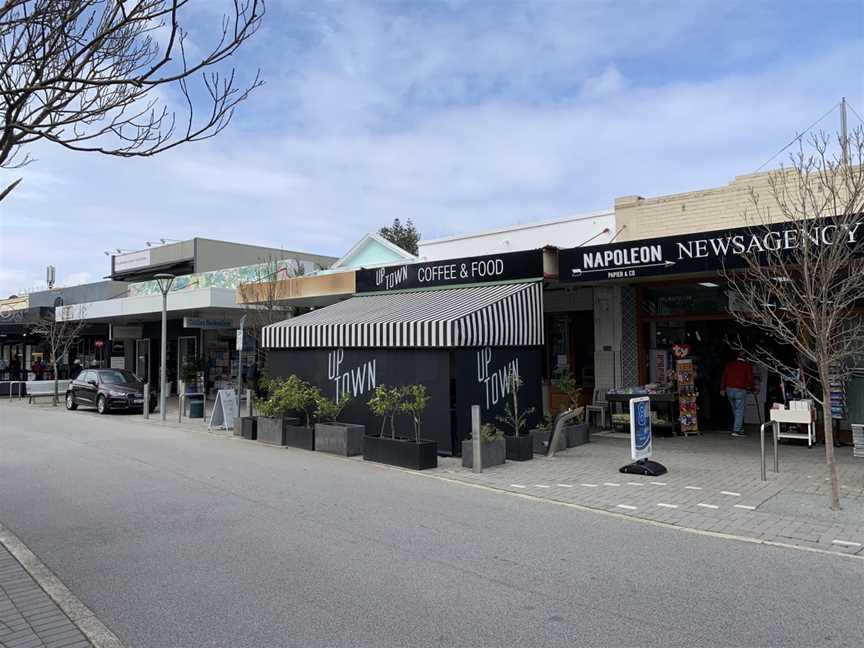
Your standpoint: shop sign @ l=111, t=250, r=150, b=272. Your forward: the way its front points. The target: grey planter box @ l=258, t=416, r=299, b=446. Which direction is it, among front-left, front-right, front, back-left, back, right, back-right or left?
front-left

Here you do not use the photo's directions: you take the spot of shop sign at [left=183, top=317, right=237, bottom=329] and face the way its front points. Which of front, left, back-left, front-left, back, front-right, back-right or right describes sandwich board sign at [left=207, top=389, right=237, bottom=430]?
front

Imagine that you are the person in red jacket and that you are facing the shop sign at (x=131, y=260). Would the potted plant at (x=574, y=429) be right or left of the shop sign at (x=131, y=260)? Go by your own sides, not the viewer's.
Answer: left

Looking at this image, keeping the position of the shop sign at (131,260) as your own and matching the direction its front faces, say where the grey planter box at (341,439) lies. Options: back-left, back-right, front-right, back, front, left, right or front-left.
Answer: front-left

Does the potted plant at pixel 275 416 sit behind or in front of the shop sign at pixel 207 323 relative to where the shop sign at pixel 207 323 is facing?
in front

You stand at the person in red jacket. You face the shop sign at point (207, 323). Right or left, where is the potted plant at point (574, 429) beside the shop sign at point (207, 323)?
left

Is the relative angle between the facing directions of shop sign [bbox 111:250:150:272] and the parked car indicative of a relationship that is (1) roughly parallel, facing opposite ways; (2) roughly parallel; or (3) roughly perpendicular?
roughly perpendicular

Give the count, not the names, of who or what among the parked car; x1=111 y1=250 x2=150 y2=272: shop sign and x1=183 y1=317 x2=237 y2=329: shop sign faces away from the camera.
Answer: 0
